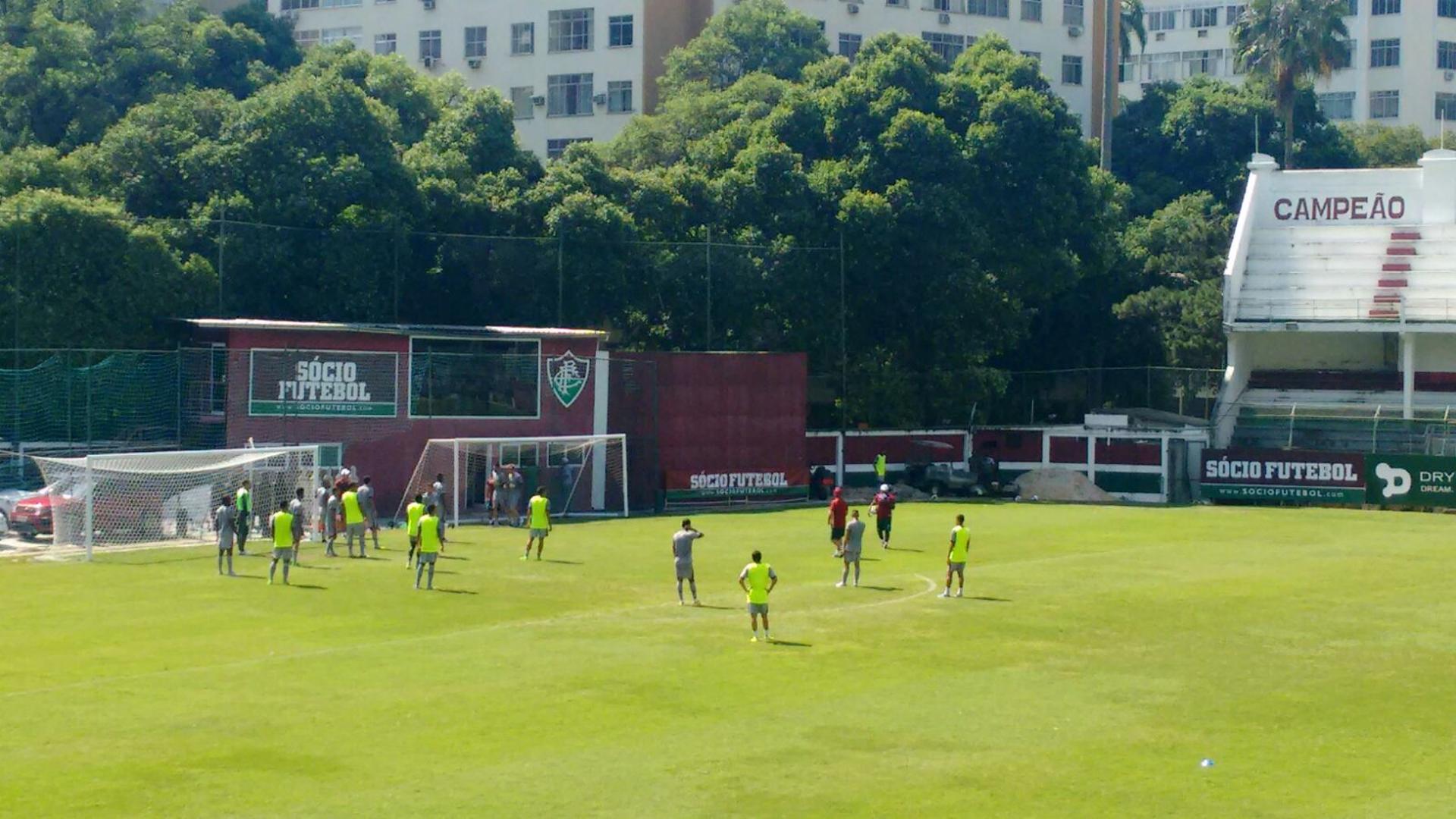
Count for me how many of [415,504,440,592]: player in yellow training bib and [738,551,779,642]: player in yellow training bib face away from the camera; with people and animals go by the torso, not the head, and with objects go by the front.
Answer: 2

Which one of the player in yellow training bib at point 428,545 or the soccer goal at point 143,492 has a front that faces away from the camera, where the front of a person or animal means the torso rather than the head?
the player in yellow training bib

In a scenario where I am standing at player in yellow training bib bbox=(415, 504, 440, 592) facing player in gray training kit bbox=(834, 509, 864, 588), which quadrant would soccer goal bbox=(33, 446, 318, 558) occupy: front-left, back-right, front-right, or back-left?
back-left

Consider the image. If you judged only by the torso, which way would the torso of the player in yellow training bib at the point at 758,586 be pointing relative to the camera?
away from the camera

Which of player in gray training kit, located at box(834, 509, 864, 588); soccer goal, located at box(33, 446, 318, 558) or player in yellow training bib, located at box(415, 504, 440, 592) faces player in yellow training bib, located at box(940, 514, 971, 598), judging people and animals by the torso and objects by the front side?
the soccer goal

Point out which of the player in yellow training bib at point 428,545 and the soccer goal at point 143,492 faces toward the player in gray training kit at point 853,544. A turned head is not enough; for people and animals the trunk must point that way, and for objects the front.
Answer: the soccer goal

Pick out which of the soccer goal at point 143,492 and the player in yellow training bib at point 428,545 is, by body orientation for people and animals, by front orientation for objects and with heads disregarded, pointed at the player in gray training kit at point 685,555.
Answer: the soccer goal

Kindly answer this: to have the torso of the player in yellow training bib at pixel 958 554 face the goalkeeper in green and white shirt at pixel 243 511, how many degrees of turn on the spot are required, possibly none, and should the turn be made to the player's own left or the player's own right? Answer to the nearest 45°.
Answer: approximately 45° to the player's own left
